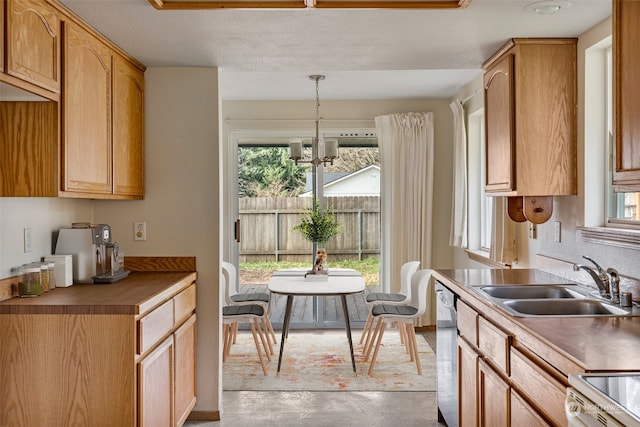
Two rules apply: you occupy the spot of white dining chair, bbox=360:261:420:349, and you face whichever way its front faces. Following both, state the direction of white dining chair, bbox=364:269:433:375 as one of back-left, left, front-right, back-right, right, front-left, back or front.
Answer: left

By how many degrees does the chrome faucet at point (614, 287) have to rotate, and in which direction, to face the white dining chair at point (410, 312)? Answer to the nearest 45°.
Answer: approximately 45° to its right

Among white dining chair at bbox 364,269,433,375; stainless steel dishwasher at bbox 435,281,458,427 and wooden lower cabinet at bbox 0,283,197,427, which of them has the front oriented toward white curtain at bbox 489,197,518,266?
the wooden lower cabinet

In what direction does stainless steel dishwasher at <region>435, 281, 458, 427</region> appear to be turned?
to the viewer's left

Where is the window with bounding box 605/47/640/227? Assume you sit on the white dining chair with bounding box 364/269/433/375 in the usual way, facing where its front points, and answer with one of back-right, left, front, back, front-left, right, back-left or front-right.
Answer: back-left

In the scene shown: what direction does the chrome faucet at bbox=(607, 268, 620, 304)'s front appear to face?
to the viewer's left

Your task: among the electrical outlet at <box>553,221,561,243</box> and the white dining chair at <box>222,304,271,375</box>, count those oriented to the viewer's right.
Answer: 1

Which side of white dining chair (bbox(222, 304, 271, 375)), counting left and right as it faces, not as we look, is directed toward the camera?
right

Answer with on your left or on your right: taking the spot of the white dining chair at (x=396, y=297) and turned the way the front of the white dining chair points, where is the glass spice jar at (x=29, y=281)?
on your left

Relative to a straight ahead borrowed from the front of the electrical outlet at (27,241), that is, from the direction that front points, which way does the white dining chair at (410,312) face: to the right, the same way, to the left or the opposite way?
the opposite way

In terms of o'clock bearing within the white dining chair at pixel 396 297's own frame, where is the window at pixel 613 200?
The window is roughly at 8 o'clock from the white dining chair.

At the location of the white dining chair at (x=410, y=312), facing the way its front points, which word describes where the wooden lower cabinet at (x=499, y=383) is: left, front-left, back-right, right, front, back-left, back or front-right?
left

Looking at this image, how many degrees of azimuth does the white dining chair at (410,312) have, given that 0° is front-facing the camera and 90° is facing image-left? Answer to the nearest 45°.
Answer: approximately 90°

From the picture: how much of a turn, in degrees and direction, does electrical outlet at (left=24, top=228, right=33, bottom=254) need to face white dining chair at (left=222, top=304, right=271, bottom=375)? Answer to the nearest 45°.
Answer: approximately 90° to its left

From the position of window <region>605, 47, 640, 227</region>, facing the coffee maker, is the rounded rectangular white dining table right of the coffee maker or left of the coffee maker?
right
